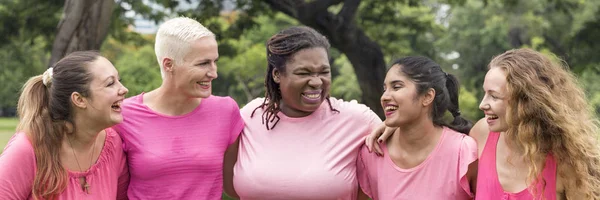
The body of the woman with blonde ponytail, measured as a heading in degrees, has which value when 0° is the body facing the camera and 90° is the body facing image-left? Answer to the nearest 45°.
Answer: approximately 315°
